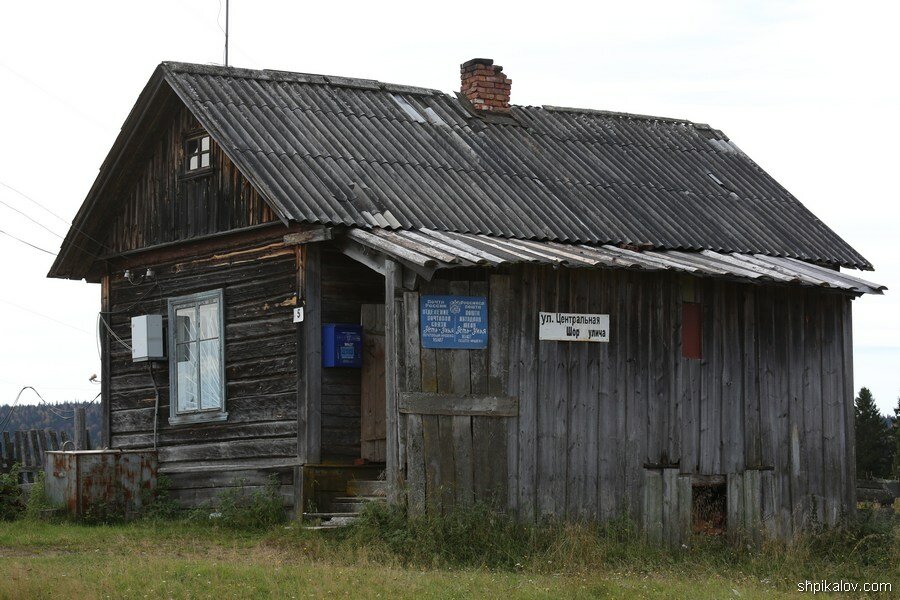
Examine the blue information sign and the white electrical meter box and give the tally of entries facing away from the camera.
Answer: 0

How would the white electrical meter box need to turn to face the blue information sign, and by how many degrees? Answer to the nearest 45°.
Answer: approximately 90° to its left

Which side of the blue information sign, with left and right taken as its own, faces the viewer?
front

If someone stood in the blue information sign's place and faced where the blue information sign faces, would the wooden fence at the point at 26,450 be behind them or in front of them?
behind

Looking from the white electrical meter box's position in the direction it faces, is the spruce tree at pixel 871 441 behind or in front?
behind

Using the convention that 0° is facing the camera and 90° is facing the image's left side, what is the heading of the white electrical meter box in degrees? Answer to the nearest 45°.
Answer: approximately 45°
